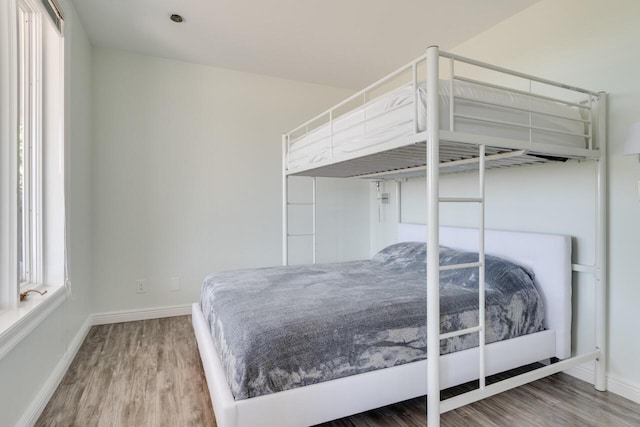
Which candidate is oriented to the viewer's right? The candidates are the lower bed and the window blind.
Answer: the window blind

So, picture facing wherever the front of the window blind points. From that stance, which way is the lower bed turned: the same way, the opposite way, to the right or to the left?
the opposite way

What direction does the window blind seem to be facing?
to the viewer's right

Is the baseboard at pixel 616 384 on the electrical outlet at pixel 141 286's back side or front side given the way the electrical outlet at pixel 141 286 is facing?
on the front side

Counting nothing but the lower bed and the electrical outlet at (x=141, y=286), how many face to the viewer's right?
0

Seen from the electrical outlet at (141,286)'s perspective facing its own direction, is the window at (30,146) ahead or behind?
ahead

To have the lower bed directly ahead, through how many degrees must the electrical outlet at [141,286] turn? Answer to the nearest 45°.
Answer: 0° — it already faces it

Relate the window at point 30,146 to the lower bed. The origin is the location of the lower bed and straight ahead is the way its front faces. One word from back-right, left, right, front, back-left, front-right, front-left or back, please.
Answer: front-right

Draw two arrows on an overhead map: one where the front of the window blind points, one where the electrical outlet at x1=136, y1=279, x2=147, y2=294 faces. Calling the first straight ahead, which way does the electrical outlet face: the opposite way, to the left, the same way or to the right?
to the right
